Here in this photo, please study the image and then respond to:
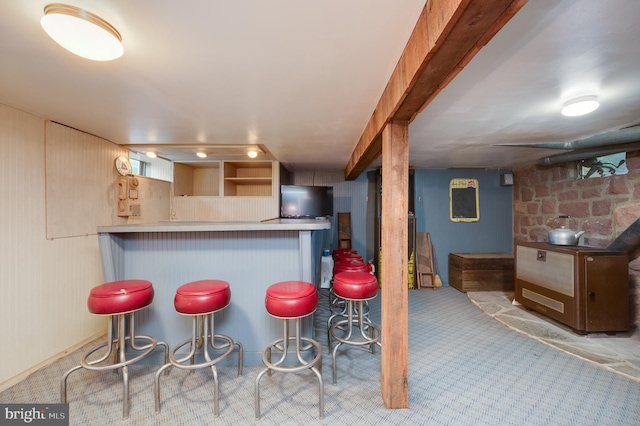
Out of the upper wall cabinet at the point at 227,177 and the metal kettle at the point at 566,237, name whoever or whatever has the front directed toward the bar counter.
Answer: the upper wall cabinet

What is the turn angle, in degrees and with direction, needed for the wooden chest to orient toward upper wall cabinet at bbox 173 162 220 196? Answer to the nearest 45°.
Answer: approximately 45° to its right

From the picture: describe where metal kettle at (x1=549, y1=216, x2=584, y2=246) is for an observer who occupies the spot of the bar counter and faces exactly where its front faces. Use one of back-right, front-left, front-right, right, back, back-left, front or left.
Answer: left

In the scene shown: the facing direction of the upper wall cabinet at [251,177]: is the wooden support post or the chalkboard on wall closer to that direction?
the wooden support post

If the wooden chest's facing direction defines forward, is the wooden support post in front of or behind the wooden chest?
in front

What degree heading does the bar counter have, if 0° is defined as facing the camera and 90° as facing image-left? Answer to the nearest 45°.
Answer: approximately 0°

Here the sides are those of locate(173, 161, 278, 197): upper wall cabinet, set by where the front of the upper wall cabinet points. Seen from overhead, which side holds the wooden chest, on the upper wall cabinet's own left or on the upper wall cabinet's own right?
on the upper wall cabinet's own left

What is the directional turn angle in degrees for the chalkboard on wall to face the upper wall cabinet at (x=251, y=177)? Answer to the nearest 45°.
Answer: approximately 45° to its right

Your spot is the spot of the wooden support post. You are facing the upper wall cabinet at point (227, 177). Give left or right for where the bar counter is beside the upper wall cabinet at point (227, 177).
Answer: left
